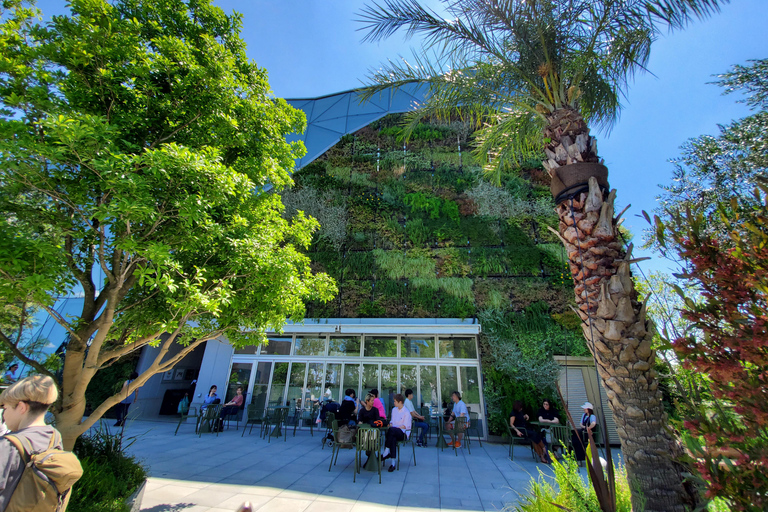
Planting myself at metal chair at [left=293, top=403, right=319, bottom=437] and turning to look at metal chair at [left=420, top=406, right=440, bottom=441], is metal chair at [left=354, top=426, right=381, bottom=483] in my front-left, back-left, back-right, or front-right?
front-right

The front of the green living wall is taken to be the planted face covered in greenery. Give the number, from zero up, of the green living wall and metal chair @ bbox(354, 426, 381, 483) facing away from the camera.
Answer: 1

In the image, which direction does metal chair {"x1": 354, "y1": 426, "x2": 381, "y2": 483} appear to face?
away from the camera

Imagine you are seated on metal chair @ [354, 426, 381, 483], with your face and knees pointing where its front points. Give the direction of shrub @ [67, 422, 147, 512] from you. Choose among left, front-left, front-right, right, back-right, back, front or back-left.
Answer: back-left

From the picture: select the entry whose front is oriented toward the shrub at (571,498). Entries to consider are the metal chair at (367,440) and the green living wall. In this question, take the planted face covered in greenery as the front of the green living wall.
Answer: the green living wall

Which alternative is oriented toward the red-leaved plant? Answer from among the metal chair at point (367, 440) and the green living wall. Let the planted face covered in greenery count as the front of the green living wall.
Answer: the green living wall

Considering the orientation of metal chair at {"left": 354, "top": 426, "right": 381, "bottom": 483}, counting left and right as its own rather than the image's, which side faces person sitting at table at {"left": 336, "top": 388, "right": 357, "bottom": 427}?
front

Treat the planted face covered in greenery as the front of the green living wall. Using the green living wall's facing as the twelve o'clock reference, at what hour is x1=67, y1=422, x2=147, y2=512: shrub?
The shrub is roughly at 1 o'clock from the green living wall.

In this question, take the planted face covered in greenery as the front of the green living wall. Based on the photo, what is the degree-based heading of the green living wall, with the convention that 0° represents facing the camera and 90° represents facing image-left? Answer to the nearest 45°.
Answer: approximately 0°
